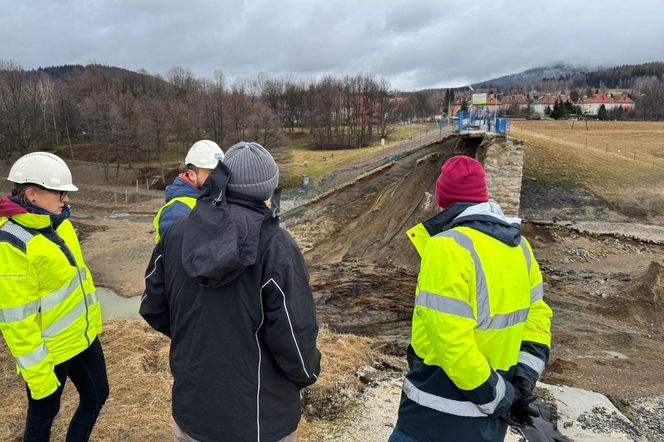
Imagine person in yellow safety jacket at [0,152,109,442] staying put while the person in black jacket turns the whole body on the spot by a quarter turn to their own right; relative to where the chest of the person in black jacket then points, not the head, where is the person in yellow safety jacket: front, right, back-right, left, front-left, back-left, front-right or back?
back

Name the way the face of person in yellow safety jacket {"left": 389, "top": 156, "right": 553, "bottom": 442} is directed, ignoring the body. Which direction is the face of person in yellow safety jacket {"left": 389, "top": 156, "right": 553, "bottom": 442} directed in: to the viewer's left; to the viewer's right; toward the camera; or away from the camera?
away from the camera

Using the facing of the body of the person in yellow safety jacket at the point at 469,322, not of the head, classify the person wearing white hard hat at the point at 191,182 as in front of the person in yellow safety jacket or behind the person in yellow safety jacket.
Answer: in front

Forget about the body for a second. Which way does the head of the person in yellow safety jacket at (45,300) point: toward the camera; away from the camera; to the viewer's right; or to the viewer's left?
to the viewer's right

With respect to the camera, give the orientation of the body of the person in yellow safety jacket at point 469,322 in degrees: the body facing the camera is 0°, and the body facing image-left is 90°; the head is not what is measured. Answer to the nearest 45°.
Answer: approximately 135°

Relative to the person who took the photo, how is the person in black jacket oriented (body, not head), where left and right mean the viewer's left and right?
facing away from the viewer and to the right of the viewer

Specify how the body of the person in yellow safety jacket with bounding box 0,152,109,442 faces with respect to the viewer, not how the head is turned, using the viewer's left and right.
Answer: facing the viewer and to the right of the viewer
